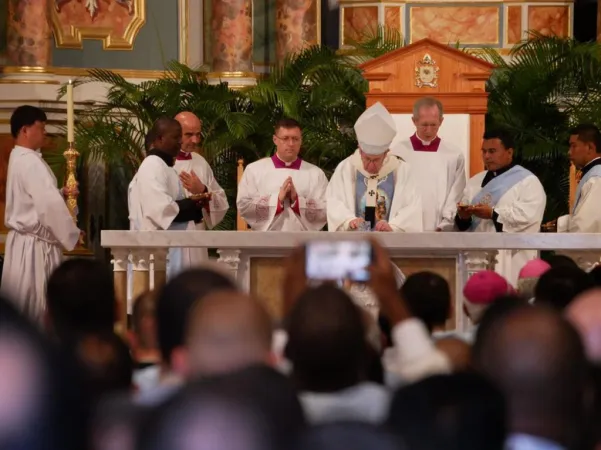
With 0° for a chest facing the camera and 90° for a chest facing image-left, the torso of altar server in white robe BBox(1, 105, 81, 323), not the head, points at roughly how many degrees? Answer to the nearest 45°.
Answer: approximately 270°

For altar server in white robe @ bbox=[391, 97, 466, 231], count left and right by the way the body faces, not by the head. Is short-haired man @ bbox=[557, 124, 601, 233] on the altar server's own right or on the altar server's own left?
on the altar server's own left

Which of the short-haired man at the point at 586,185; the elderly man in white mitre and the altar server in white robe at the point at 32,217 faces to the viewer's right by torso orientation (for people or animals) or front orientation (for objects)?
the altar server in white robe

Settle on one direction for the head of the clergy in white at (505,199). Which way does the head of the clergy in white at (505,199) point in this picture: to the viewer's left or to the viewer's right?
to the viewer's left

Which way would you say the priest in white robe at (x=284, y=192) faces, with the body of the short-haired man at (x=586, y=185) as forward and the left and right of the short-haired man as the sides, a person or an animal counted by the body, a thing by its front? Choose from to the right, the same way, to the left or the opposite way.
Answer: to the left

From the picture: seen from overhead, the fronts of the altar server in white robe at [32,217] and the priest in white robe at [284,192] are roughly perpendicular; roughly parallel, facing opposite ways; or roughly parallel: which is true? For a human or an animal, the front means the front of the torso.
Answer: roughly perpendicular

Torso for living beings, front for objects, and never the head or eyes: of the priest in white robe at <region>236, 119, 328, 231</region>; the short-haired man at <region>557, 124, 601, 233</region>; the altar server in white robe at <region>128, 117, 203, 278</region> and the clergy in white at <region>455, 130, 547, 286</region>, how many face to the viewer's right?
1

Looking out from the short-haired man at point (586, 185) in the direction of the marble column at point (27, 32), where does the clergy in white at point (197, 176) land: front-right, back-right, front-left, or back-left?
front-left

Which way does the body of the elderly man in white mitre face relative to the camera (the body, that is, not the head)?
toward the camera

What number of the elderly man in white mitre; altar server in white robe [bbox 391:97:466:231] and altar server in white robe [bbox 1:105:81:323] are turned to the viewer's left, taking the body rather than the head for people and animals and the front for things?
0

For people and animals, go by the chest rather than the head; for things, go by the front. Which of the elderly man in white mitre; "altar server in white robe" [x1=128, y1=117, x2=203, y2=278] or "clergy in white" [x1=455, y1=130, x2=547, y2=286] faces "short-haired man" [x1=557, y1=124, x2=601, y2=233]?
the altar server in white robe

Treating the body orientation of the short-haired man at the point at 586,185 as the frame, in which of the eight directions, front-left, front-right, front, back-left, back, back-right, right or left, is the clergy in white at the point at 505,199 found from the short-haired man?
front

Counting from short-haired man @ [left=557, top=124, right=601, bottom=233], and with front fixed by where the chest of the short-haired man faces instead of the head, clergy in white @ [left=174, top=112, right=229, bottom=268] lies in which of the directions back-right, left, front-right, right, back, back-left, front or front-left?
front

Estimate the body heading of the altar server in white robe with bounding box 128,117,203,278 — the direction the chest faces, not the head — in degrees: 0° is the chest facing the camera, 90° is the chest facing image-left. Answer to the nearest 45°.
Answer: approximately 270°

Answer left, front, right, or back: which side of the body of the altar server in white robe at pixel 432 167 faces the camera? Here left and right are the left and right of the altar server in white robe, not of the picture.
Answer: front

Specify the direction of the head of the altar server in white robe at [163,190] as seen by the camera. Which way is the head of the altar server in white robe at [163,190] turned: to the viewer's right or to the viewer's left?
to the viewer's right

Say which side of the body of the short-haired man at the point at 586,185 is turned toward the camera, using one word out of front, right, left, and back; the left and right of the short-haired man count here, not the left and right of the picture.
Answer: left
